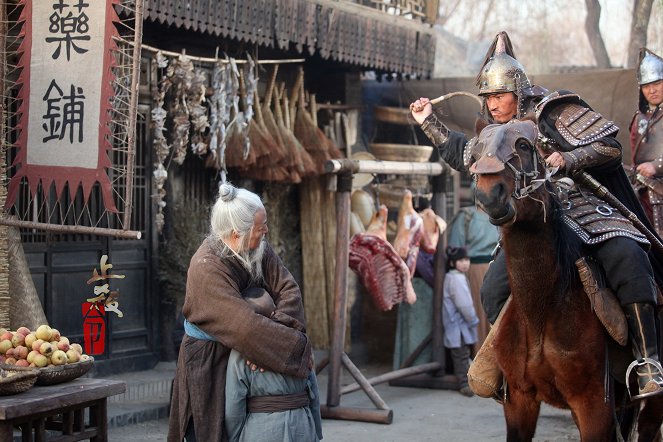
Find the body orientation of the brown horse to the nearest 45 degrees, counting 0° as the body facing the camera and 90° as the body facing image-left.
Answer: approximately 45°

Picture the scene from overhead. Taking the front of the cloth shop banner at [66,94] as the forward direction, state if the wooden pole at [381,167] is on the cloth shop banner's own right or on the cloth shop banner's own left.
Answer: on the cloth shop banner's own left

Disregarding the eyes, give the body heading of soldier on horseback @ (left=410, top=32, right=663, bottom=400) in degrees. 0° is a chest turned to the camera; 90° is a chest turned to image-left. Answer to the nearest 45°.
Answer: approximately 45°

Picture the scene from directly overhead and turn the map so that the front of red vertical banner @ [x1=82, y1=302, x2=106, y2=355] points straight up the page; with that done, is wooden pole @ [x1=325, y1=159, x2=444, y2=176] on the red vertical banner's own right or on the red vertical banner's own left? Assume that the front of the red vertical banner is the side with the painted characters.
on the red vertical banner's own left

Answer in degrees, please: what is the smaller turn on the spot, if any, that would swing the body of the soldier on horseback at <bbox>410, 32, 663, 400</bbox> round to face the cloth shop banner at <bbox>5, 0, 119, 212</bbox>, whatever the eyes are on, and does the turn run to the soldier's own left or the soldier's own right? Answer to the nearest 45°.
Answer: approximately 45° to the soldier's own right

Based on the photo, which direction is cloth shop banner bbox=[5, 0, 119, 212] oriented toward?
toward the camera

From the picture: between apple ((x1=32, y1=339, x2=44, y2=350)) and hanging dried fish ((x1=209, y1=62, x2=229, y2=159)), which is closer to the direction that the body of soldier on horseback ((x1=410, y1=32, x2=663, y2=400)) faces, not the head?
the apple

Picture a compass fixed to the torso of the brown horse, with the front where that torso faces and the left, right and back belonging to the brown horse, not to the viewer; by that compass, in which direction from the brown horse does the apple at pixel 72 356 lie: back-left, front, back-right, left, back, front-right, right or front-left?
front-right

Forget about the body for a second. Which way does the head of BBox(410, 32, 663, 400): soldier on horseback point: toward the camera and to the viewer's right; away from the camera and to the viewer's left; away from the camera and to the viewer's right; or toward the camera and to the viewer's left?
toward the camera and to the viewer's left
